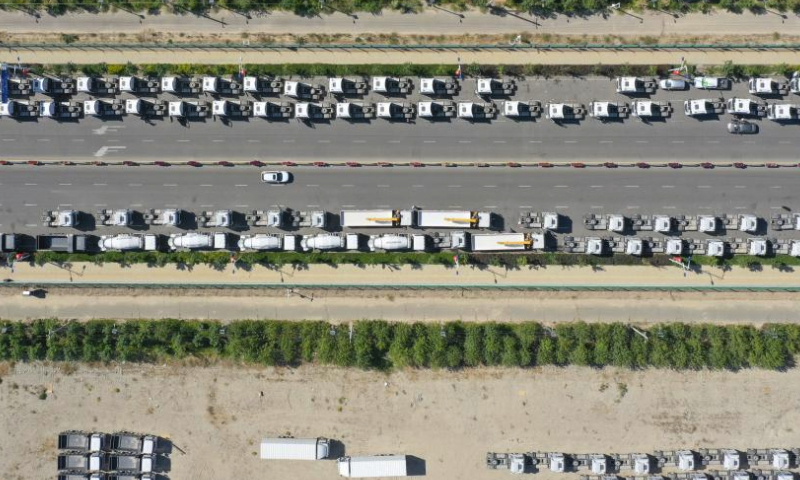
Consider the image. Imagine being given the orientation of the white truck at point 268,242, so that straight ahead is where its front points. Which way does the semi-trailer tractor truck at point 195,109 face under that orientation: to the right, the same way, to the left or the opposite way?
the opposite way

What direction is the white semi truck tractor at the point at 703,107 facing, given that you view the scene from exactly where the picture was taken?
facing to the left of the viewer

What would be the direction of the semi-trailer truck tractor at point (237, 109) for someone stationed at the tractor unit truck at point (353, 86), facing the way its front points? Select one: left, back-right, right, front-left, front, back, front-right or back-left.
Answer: front

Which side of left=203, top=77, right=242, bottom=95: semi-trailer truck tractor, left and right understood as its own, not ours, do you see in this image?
left

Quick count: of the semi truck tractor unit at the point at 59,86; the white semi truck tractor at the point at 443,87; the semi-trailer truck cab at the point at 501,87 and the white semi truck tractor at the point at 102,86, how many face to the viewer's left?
4

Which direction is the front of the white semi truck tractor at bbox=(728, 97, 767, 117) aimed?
to the viewer's left

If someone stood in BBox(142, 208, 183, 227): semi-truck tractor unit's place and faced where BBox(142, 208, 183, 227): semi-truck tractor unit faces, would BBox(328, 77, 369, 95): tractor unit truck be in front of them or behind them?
in front

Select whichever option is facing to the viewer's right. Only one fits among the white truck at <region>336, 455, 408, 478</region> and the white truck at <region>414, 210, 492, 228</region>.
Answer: the white truck at <region>414, 210, 492, 228</region>

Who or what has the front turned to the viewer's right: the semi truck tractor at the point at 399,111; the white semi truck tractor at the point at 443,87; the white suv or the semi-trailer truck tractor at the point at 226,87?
the white suv

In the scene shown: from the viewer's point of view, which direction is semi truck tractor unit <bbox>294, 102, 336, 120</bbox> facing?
to the viewer's left

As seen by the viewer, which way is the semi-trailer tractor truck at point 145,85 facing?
to the viewer's left

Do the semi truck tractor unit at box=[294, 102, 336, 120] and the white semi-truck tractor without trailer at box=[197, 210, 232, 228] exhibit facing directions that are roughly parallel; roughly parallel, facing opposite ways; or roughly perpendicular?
roughly parallel, facing opposite ways

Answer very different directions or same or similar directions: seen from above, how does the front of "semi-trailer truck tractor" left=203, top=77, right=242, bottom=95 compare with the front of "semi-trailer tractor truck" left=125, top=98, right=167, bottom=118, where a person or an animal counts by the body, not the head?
same or similar directions

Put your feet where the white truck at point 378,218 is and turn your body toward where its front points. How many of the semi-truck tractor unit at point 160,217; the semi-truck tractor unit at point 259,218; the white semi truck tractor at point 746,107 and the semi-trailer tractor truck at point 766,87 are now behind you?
2

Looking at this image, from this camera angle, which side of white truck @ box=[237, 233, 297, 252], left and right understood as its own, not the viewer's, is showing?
right

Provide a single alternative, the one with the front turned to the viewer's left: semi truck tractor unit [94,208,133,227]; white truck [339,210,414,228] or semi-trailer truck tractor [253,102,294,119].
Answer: semi-trailer truck tractor [253,102,294,119]

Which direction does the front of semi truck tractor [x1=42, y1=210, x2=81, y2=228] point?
to the viewer's right

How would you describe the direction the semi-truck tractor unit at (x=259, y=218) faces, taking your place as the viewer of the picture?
facing to the right of the viewer

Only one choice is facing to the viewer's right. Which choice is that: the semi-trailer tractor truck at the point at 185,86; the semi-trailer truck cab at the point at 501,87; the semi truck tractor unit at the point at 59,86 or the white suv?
the white suv

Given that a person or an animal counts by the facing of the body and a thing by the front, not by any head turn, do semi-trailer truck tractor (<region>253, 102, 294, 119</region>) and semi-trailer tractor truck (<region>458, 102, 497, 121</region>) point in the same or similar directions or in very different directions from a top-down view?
same or similar directions
